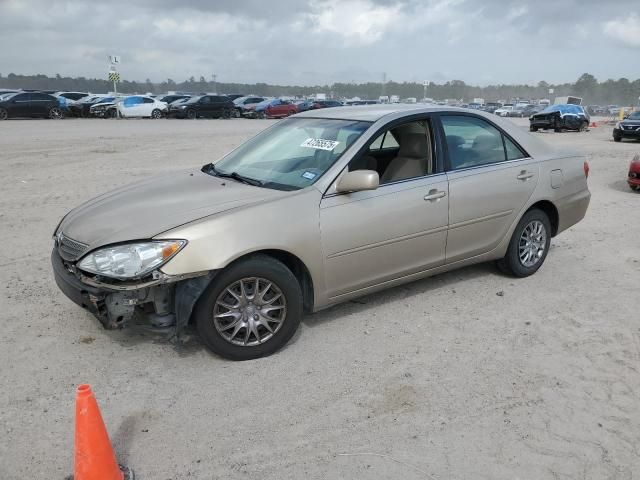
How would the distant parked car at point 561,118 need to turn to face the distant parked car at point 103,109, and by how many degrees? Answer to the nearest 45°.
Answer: approximately 45° to its right

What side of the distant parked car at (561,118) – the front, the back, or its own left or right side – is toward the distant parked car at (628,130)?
left

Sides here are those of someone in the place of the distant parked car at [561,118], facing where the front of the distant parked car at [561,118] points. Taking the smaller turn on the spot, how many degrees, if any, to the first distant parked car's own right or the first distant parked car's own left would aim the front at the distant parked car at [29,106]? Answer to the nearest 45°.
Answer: approximately 45° to the first distant parked car's own right

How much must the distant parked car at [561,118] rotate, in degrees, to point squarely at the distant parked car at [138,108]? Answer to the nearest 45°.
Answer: approximately 45° to its right

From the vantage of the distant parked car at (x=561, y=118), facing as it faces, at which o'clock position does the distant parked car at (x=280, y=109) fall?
the distant parked car at (x=280, y=109) is roughly at 2 o'clock from the distant parked car at (x=561, y=118).

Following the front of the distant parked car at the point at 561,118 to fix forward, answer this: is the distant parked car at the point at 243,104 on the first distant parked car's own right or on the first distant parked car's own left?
on the first distant parked car's own right

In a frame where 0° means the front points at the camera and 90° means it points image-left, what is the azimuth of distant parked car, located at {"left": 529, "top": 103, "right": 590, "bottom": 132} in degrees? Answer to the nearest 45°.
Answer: approximately 45°

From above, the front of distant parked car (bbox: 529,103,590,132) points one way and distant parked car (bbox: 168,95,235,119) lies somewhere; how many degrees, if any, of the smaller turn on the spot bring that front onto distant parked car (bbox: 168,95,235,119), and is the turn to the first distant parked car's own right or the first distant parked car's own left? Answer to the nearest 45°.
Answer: approximately 45° to the first distant parked car's own right

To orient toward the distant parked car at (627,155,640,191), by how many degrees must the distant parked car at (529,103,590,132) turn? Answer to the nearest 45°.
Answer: approximately 45° to its left
